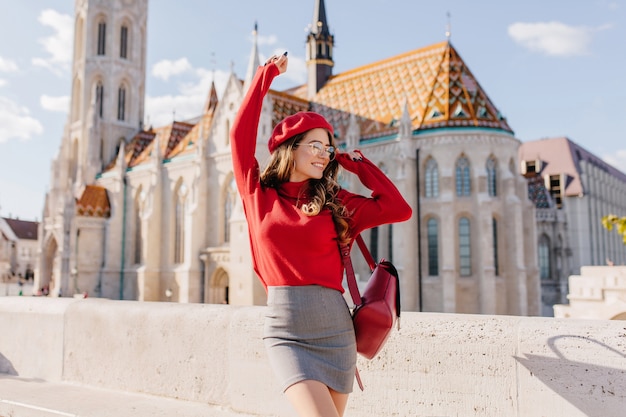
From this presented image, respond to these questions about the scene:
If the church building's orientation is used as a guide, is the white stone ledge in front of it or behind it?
in front

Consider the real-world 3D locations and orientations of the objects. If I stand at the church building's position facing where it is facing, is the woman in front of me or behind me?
behind
